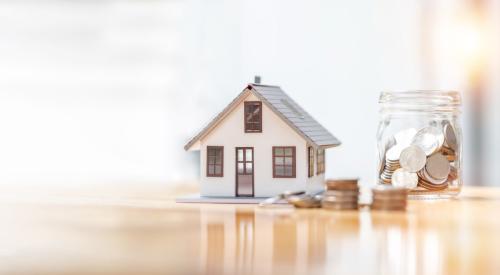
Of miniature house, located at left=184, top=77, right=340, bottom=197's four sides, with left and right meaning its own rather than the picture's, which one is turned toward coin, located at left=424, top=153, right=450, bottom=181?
left

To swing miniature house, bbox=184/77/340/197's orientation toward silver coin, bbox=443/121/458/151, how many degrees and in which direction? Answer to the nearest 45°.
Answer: approximately 90° to its left

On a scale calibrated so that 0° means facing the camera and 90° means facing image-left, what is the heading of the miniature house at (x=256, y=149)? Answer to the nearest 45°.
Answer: approximately 0°

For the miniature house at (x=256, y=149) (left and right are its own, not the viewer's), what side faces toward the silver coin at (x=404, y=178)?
left

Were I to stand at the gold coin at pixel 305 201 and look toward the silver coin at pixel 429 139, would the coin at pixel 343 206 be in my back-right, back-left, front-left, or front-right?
front-right

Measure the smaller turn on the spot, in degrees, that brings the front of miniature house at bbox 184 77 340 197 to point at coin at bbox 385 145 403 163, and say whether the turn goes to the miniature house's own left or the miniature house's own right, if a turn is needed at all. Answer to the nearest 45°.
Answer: approximately 90° to the miniature house's own left

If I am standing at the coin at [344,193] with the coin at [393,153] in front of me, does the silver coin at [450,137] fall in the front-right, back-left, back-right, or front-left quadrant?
front-right

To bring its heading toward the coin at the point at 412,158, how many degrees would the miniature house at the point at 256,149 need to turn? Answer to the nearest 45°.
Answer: approximately 90° to its left

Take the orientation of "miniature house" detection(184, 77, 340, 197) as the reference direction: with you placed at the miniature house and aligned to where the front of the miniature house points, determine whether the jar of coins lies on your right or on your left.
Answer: on your left
